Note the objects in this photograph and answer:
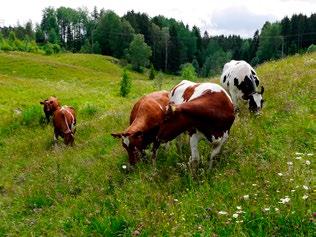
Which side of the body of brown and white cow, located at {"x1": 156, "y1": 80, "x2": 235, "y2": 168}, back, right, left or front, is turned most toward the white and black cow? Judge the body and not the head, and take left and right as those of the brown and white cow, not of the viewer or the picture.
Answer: right

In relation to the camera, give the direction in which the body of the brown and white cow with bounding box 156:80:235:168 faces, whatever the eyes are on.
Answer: to the viewer's left

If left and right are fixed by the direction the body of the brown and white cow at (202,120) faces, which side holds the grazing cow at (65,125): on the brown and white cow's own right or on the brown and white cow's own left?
on the brown and white cow's own right

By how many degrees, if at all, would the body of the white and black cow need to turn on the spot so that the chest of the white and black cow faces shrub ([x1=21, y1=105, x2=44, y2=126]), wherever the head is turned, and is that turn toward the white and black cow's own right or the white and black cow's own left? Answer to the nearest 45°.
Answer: approximately 180°

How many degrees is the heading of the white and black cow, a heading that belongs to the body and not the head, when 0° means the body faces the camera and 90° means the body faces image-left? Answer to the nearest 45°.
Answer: approximately 315°

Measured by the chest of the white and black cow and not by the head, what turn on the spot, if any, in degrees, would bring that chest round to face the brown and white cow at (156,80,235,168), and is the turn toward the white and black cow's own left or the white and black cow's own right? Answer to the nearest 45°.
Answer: approximately 45° to the white and black cow's own right

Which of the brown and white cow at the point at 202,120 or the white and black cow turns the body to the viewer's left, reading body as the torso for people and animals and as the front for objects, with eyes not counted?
the brown and white cow

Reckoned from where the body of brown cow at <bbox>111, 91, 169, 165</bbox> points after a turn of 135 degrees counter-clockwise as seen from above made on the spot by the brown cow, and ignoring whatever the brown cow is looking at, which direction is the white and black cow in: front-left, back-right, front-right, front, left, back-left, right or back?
front-left

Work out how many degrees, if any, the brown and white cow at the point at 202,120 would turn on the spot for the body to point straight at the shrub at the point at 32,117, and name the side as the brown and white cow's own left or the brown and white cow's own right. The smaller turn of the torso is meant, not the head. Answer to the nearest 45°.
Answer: approximately 45° to the brown and white cow's own right

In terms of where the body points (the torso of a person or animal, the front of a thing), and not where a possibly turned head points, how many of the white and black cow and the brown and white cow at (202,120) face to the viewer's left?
1

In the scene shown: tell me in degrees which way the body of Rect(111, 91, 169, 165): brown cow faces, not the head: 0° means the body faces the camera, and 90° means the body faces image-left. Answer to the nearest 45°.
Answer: approximately 45°

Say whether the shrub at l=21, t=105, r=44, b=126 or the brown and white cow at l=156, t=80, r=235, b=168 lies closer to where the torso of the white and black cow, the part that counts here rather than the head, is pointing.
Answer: the brown and white cow

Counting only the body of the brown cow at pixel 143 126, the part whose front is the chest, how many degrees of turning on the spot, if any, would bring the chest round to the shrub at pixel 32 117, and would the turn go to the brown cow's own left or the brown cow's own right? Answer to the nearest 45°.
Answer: approximately 90° to the brown cow's own right
